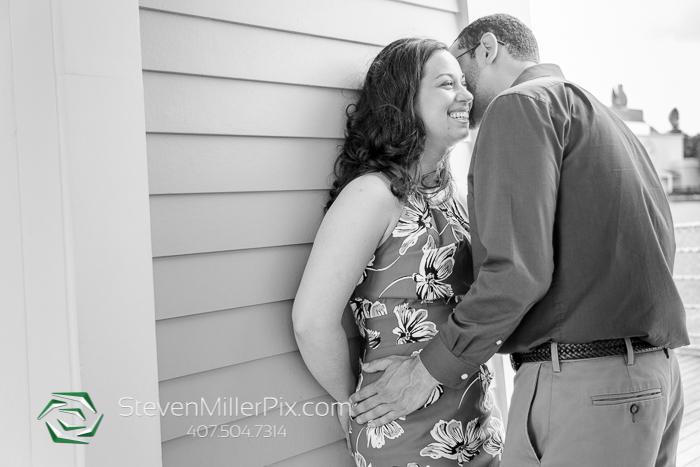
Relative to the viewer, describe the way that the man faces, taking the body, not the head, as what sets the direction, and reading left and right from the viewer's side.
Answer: facing away from the viewer and to the left of the viewer

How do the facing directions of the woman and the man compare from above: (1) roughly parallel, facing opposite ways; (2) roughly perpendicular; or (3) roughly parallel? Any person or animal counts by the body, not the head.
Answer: roughly parallel, facing opposite ways

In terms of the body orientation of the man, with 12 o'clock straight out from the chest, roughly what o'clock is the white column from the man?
The white column is roughly at 10 o'clock from the man.

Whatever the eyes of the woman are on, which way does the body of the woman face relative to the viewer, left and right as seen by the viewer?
facing the viewer and to the right of the viewer

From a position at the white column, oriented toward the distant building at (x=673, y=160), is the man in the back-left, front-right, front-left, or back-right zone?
front-right

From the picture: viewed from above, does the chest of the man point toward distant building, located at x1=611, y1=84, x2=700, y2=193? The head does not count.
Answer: no

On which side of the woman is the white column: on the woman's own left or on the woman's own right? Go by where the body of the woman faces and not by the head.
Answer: on the woman's own right

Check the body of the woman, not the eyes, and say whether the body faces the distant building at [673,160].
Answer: no
